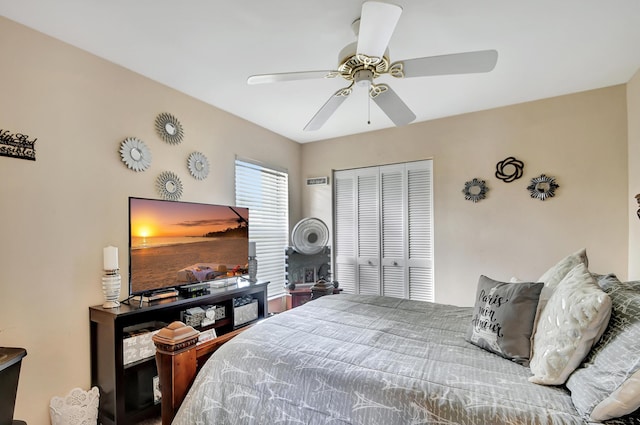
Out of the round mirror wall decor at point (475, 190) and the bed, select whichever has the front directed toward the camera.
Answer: the round mirror wall decor

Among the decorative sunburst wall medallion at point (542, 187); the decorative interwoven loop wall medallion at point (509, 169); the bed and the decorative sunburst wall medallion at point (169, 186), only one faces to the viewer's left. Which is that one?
the bed

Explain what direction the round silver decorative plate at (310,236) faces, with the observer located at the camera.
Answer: facing the viewer

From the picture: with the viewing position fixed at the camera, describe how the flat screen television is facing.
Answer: facing the viewer and to the right of the viewer

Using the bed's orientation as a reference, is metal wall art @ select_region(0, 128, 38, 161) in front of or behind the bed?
in front

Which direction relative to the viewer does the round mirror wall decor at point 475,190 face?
toward the camera

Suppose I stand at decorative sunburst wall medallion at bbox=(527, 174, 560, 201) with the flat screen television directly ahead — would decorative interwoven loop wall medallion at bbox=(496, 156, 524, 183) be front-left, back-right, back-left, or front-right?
front-right

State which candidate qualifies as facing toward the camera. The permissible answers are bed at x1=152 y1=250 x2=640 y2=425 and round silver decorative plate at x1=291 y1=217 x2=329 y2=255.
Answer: the round silver decorative plate

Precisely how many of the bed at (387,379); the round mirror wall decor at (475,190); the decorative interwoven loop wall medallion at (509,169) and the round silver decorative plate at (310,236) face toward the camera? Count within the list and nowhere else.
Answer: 3

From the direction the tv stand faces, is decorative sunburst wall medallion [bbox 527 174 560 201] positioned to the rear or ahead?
ahead

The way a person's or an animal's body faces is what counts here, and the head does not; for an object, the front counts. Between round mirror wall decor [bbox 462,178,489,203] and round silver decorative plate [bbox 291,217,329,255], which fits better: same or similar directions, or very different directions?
same or similar directions

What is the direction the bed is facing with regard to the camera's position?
facing to the left of the viewer

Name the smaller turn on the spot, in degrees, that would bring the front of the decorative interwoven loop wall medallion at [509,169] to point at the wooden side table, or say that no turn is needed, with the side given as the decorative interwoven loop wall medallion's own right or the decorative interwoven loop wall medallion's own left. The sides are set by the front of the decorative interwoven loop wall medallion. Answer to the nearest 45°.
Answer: approximately 90° to the decorative interwoven loop wall medallion's own right

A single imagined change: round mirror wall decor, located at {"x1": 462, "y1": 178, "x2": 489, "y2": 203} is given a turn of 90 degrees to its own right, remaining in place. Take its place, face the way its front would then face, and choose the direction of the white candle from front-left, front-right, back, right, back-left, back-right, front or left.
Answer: front-left

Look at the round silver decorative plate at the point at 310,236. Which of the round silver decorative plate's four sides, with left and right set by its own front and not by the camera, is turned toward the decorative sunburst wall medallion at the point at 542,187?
left

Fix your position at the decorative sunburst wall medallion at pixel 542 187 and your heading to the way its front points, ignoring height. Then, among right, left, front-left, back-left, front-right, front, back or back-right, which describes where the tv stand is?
front-right
